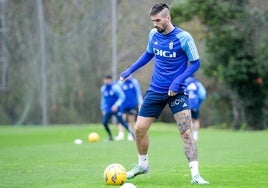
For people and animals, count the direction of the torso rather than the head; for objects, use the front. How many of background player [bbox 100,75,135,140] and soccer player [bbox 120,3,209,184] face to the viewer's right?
0

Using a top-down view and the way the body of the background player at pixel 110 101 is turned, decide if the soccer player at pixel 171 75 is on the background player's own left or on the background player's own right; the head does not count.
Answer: on the background player's own left

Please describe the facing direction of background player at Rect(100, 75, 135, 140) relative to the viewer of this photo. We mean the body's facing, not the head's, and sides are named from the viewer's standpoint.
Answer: facing the viewer and to the left of the viewer

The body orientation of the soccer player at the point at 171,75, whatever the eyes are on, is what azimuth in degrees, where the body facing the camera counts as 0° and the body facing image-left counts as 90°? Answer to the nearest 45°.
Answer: approximately 45°

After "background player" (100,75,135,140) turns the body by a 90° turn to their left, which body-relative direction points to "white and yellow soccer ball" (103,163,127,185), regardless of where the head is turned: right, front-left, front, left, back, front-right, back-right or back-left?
front-right

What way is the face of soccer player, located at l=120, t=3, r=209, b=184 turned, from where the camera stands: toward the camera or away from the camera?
toward the camera

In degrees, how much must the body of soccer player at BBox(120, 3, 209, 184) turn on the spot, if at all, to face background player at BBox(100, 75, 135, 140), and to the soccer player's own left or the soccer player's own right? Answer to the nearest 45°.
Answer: approximately 135° to the soccer player's own right
